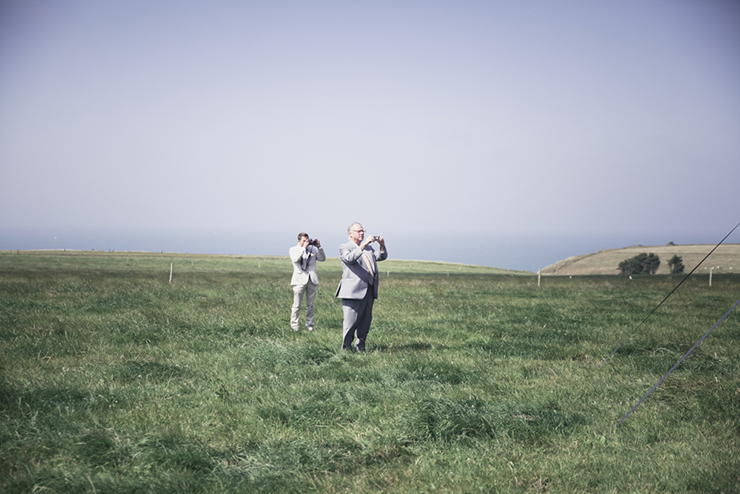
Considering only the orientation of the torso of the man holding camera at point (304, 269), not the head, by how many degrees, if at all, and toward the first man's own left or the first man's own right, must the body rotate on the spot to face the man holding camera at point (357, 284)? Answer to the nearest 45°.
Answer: approximately 45° to the first man's own right

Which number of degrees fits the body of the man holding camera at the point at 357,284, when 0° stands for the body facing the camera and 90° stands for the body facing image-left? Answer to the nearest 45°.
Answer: approximately 315°

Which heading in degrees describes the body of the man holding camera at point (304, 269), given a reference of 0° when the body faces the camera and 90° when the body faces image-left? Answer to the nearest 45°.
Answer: approximately 315°

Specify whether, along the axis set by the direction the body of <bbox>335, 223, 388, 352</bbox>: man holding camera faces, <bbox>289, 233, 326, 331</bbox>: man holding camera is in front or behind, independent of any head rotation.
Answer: behind
